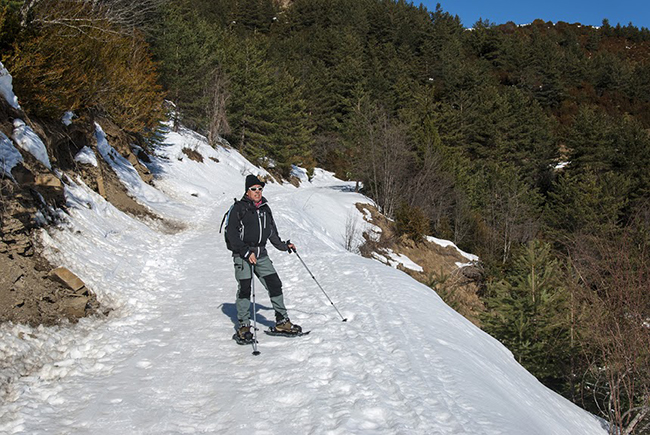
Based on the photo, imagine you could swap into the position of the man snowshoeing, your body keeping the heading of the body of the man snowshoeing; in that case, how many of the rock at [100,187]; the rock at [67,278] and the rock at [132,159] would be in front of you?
0

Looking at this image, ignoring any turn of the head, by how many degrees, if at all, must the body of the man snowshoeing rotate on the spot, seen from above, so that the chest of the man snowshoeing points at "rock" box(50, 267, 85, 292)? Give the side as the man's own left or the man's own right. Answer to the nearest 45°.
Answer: approximately 135° to the man's own right

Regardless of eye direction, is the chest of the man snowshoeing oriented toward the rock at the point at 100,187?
no

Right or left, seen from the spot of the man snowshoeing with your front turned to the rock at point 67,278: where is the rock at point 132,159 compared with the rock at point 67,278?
right

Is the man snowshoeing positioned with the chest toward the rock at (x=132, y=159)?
no

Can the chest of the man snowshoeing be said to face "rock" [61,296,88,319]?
no

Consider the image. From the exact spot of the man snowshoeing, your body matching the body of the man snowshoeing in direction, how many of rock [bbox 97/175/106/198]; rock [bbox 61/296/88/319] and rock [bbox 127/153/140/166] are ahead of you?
0

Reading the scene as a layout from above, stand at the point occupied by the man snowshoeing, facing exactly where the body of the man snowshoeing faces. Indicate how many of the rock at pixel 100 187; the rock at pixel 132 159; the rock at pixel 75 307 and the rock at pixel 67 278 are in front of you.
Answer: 0

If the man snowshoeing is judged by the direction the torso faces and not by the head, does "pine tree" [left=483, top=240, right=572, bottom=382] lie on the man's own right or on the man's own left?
on the man's own left

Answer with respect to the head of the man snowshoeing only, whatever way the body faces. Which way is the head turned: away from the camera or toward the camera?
toward the camera

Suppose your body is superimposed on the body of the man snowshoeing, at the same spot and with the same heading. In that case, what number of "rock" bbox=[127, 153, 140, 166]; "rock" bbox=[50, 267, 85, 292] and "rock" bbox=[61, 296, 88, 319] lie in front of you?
0

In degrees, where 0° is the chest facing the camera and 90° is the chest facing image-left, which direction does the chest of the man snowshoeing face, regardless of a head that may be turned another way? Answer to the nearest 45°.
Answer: approximately 315°
